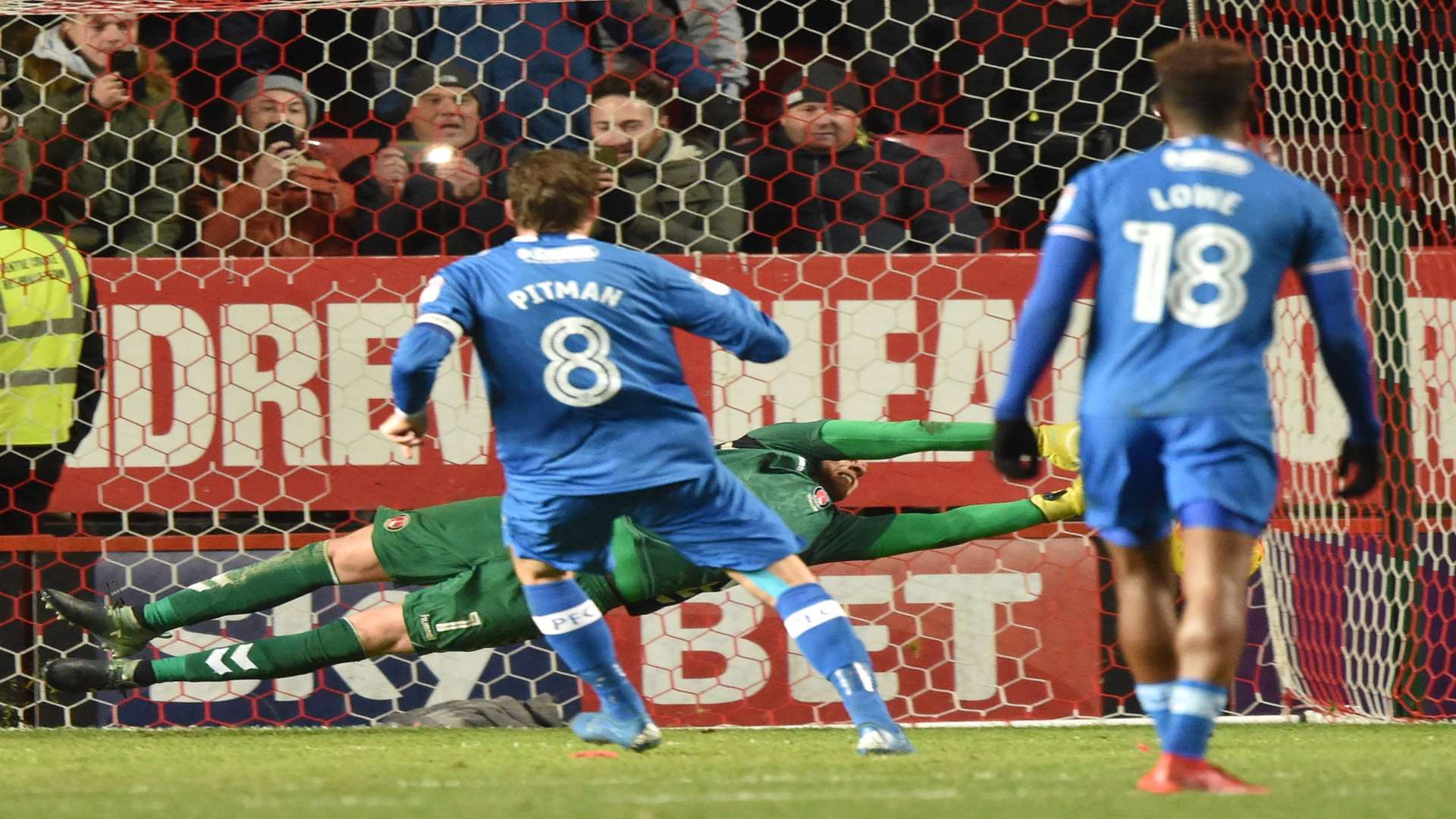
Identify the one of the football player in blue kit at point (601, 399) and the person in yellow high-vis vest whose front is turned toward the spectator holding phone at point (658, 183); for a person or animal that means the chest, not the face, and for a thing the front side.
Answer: the football player in blue kit

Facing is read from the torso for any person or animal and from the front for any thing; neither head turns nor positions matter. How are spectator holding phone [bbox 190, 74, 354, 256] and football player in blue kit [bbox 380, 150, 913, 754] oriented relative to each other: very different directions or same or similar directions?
very different directions

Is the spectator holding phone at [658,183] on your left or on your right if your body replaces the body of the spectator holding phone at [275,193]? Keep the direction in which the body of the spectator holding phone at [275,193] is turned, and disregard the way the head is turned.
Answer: on your left

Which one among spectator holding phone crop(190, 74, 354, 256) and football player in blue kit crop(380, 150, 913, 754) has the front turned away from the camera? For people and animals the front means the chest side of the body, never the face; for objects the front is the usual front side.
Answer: the football player in blue kit

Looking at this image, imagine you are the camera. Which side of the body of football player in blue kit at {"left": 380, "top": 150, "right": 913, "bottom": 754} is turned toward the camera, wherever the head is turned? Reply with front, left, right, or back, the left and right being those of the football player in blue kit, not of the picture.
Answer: back

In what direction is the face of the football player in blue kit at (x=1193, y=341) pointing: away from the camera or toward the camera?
away from the camera

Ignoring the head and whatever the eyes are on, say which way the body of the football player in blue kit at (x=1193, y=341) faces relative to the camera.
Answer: away from the camera
